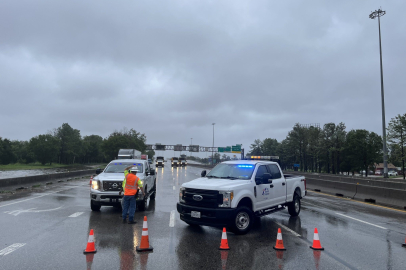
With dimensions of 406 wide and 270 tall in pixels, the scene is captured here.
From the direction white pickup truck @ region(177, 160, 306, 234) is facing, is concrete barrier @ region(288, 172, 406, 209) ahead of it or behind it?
behind

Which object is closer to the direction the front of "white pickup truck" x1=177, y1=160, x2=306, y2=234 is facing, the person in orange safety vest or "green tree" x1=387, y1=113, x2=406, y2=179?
the person in orange safety vest

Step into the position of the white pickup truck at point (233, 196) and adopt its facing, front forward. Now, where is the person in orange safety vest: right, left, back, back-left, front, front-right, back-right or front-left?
front-right

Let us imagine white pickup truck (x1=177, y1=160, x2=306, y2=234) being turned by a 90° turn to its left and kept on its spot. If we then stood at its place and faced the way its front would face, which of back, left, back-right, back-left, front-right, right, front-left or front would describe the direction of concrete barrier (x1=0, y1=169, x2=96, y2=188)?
back

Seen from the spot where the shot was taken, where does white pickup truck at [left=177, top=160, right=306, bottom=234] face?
facing the viewer and to the left of the viewer

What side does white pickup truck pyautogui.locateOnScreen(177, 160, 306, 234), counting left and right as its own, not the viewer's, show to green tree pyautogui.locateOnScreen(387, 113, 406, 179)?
back

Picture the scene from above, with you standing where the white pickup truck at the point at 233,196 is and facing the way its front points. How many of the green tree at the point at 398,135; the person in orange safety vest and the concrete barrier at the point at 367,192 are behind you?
2

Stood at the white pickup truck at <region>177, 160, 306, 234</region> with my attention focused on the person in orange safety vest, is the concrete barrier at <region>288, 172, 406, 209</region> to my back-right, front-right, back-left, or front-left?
back-right

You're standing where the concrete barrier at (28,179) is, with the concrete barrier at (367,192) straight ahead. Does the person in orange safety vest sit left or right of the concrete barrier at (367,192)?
right
